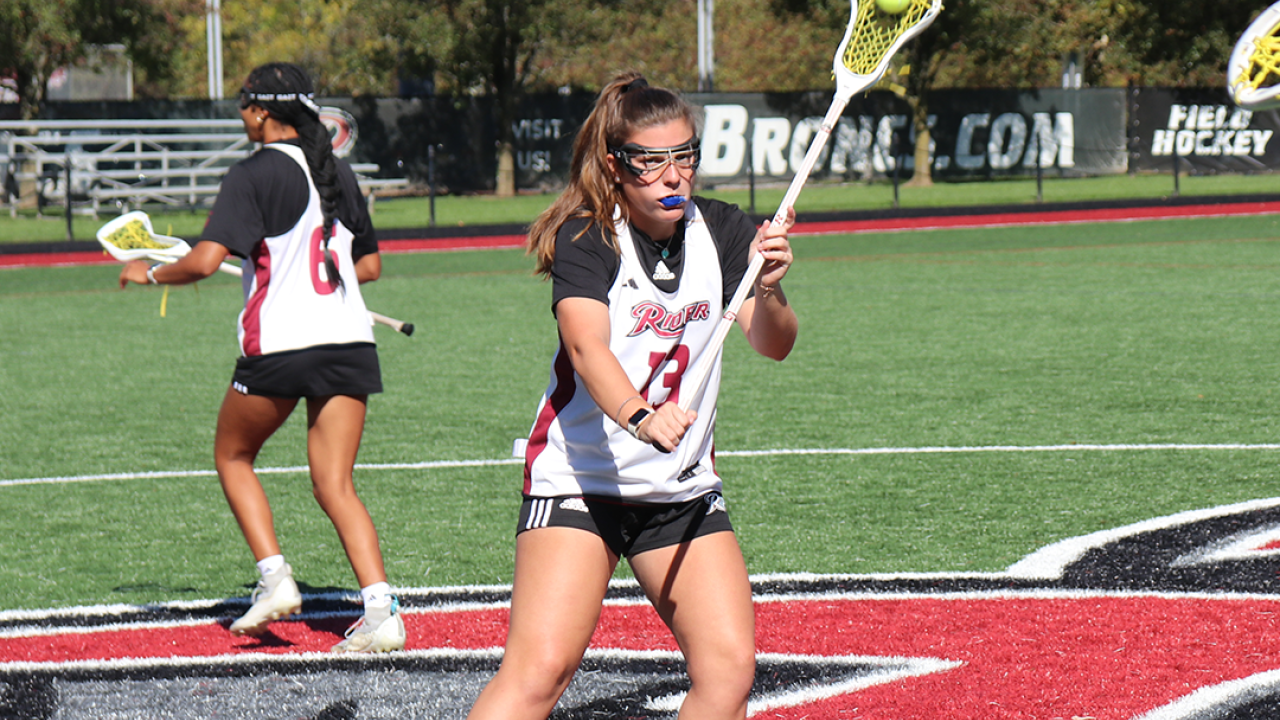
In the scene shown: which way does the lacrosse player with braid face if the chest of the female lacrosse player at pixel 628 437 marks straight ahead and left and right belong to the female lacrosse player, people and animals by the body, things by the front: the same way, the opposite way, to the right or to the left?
the opposite way

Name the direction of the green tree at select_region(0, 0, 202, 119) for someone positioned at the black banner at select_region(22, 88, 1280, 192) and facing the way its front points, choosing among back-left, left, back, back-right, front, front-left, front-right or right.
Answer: right

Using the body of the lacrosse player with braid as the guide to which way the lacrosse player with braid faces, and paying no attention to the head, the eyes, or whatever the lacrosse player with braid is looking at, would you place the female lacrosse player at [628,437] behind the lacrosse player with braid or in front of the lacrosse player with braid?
behind

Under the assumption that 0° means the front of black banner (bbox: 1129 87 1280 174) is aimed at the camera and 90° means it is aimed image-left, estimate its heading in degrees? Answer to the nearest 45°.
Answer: approximately 0°

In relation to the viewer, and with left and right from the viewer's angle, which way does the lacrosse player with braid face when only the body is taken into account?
facing away from the viewer and to the left of the viewer

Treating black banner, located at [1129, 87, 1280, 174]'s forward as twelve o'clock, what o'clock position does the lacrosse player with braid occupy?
The lacrosse player with braid is roughly at 12 o'clock from the black banner.

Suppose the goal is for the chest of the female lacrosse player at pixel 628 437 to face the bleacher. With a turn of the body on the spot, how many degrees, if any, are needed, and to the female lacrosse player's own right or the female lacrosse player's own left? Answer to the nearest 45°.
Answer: approximately 135° to the female lacrosse player's own left

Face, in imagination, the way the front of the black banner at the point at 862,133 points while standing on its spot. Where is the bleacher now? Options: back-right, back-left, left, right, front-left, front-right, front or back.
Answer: right

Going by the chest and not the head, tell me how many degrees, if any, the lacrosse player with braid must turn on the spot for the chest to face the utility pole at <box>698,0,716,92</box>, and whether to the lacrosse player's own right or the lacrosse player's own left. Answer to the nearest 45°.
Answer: approximately 45° to the lacrosse player's own right

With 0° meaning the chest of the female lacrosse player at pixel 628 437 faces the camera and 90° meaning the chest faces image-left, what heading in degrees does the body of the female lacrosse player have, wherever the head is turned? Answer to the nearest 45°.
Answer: approximately 315°

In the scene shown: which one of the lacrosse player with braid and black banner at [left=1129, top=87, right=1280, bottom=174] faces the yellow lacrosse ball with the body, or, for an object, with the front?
the black banner
